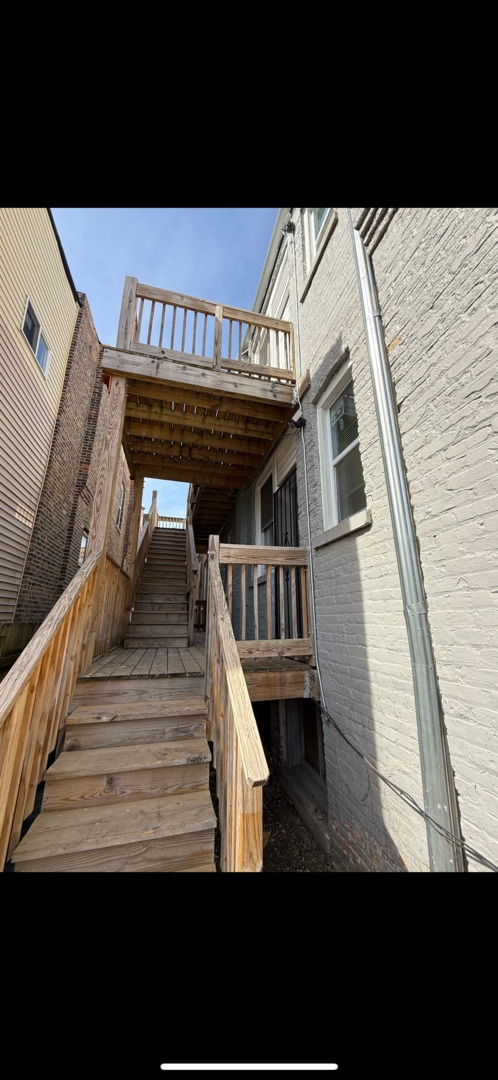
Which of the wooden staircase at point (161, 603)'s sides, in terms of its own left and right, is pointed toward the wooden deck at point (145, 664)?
front

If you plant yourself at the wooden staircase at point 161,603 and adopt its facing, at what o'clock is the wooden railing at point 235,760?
The wooden railing is roughly at 12 o'clock from the wooden staircase.

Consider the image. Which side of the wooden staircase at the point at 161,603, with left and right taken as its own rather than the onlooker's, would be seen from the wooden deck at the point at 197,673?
front

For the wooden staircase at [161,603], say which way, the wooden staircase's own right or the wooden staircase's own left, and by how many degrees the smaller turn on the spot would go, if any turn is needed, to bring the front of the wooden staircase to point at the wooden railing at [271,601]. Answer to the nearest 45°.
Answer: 0° — it already faces it

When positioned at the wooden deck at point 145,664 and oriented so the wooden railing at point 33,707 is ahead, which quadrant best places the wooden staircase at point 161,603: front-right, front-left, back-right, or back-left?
back-right

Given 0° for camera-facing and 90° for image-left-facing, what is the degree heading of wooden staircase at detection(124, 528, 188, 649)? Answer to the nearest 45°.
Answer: approximately 0°
